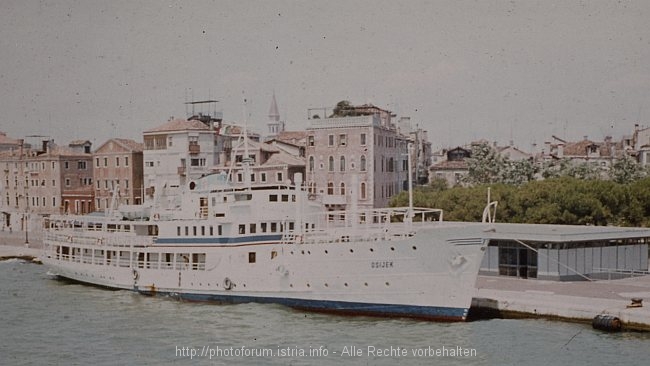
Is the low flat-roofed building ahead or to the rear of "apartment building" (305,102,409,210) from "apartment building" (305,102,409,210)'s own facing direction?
ahead

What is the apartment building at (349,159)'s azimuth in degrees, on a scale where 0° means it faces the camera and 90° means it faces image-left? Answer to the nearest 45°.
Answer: approximately 0°

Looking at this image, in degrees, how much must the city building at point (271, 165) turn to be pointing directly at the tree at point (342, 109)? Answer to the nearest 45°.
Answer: approximately 135° to its left

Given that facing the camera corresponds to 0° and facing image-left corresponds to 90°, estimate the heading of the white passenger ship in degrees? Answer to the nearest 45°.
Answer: approximately 315°

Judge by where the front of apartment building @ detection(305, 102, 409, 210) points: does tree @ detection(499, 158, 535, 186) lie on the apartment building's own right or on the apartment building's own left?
on the apartment building's own left

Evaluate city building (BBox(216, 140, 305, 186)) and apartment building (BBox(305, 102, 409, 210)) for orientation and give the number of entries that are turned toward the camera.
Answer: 2

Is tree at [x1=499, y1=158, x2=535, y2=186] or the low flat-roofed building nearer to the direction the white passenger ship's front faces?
the low flat-roofed building

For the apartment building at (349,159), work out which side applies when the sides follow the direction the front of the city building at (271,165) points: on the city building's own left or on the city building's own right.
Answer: on the city building's own left

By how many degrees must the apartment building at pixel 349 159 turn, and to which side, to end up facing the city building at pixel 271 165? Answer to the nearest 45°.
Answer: approximately 135° to its right

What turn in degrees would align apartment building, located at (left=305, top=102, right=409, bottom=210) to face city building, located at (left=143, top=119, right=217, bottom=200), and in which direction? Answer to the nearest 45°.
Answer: approximately 135° to its right
